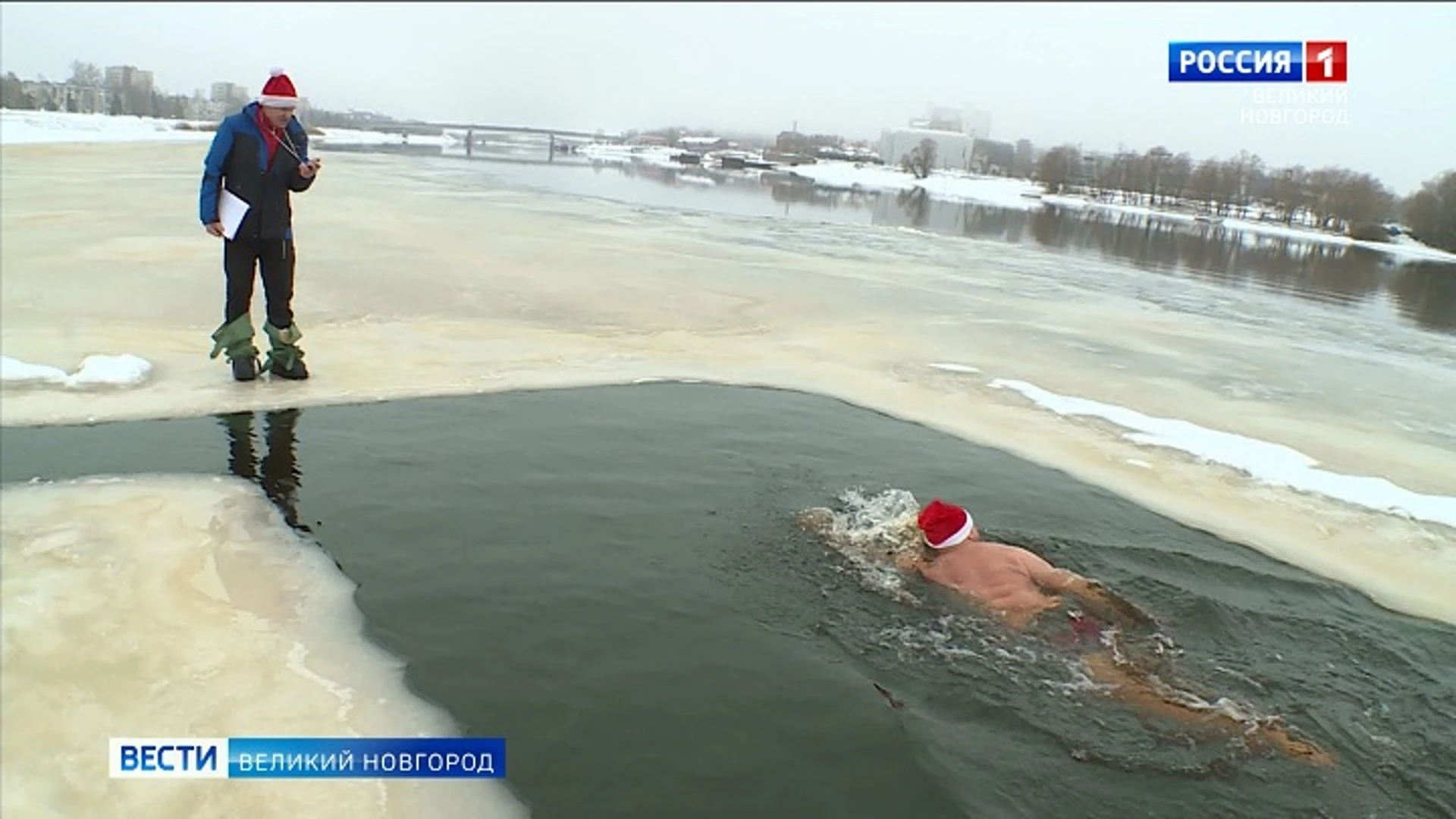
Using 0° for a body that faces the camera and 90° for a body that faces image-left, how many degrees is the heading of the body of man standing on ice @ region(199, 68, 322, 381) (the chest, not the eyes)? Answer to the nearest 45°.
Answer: approximately 315°

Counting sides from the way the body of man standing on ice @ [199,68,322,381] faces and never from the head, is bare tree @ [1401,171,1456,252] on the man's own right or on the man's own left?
on the man's own left

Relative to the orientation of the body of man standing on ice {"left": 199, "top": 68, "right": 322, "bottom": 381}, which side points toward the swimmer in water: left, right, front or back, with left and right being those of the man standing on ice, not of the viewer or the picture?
front

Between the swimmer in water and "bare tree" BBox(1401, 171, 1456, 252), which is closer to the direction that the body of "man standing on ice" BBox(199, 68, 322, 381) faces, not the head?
the swimmer in water
